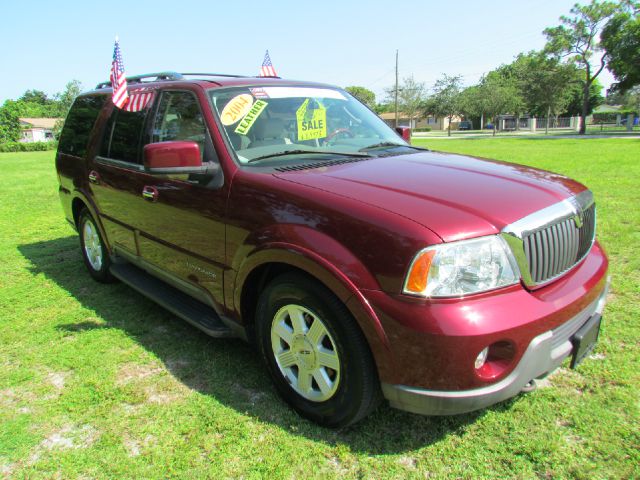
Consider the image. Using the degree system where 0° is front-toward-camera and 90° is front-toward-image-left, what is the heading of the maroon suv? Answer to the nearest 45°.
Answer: approximately 315°

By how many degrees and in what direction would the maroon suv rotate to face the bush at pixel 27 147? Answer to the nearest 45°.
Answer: approximately 180°

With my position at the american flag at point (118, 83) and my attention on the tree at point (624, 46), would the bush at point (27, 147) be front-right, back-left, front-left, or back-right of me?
front-left

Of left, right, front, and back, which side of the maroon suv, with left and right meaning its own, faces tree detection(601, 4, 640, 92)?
left
